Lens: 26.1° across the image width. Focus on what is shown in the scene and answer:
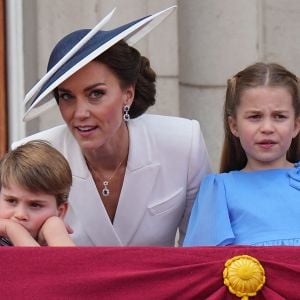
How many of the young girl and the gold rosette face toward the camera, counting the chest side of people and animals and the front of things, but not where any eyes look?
2

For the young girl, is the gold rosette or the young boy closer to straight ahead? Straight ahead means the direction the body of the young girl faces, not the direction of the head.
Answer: the gold rosette

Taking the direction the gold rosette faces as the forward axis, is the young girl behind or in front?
behind

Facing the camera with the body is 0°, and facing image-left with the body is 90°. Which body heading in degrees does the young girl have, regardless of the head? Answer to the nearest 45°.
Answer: approximately 0°
